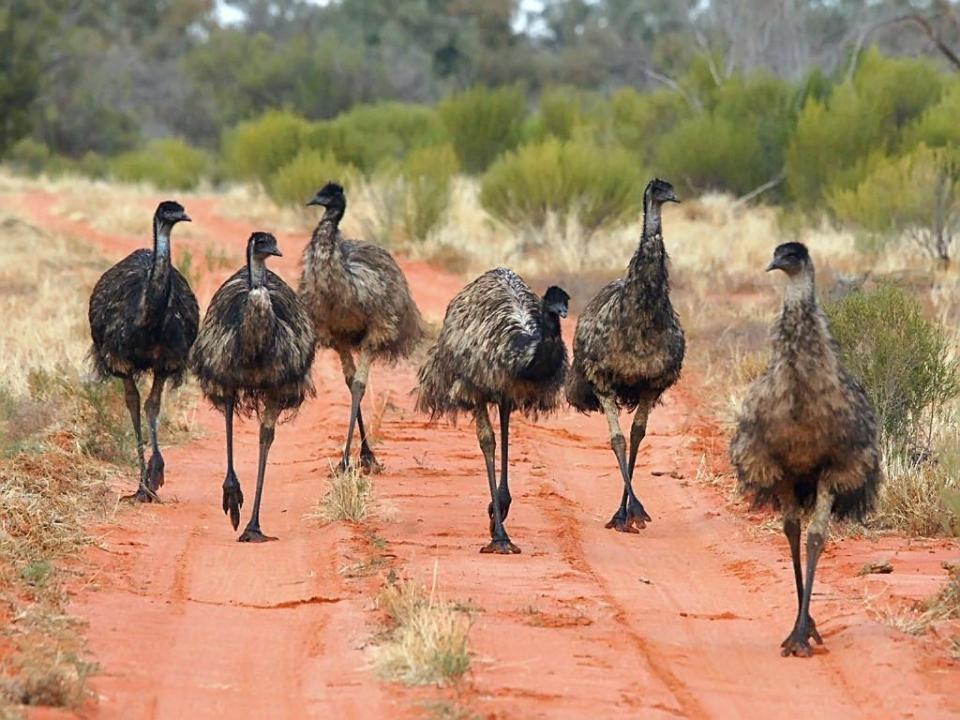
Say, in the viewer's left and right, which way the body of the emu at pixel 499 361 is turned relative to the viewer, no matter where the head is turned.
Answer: facing the viewer and to the right of the viewer

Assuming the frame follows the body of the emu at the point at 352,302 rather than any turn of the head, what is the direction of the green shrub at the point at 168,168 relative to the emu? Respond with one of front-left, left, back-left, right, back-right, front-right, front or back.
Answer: back-right

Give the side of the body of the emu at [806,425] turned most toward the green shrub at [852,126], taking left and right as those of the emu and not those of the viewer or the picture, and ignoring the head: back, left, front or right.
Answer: back

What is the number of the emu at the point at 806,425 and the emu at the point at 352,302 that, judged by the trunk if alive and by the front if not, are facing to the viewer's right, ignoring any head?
0

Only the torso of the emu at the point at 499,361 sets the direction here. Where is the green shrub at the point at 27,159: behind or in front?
behind

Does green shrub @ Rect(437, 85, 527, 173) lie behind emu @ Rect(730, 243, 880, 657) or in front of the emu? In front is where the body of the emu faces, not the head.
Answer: behind

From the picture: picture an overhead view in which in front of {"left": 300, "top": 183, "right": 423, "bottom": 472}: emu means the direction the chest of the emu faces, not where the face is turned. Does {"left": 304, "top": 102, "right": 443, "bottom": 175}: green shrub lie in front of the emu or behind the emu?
behind

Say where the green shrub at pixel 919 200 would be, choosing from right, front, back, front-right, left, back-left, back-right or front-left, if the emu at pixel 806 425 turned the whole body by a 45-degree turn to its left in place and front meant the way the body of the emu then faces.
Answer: back-left

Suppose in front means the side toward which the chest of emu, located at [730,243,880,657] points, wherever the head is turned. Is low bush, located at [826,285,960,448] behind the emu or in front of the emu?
behind

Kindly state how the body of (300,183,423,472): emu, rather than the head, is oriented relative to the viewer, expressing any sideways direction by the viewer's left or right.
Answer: facing the viewer and to the left of the viewer

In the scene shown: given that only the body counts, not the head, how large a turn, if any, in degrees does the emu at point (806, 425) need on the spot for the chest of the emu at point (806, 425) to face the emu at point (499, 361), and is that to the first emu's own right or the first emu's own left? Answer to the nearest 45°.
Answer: approximately 135° to the first emu's own right

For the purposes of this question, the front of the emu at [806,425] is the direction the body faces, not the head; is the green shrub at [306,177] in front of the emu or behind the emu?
behind
